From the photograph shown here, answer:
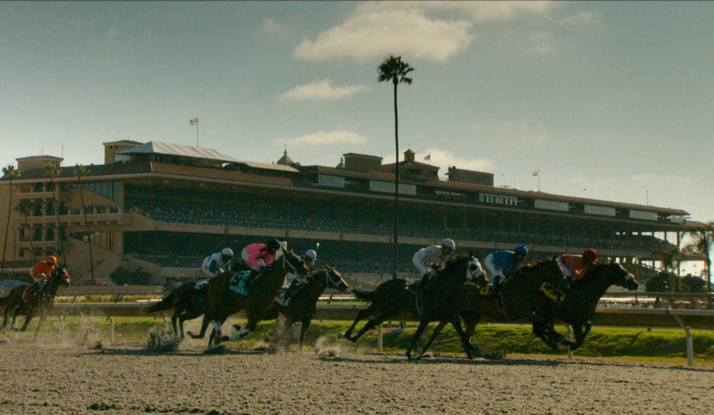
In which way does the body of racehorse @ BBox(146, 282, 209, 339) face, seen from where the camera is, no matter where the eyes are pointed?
to the viewer's right

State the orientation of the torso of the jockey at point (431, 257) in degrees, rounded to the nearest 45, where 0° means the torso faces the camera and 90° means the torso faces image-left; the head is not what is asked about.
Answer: approximately 270°

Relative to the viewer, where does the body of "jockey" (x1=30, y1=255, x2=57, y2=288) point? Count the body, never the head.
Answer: to the viewer's right

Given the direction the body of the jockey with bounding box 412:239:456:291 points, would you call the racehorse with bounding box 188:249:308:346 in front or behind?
behind

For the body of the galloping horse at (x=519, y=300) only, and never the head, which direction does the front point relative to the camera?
to the viewer's right

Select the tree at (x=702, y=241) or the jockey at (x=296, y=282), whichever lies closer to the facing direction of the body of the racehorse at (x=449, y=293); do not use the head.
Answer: the tree

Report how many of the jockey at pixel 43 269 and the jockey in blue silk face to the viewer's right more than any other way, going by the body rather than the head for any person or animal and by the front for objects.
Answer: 2

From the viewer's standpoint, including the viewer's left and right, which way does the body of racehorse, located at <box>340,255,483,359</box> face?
facing to the right of the viewer

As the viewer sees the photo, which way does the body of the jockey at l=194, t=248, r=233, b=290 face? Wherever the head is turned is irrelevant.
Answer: to the viewer's right

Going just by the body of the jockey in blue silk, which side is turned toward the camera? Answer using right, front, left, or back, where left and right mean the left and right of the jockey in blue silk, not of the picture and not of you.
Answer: right
